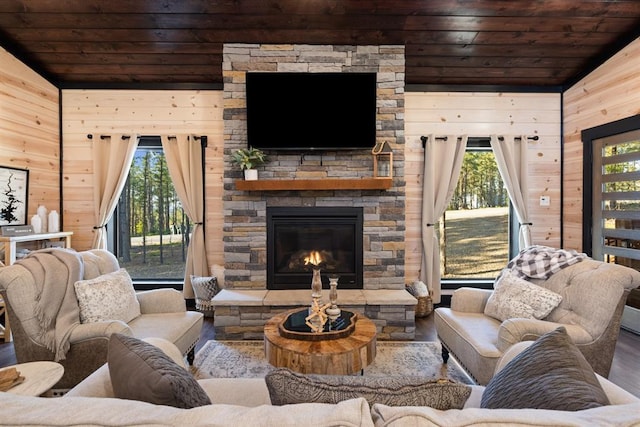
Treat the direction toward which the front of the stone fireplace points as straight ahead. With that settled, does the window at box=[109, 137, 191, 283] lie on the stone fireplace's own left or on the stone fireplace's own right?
on the stone fireplace's own right

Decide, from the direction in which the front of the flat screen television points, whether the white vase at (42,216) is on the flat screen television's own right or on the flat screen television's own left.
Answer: on the flat screen television's own right

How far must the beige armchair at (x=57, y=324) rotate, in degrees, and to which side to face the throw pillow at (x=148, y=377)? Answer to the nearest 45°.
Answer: approximately 45° to its right

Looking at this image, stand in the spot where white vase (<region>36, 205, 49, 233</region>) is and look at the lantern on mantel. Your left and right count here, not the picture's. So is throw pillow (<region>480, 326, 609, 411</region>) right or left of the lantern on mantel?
right

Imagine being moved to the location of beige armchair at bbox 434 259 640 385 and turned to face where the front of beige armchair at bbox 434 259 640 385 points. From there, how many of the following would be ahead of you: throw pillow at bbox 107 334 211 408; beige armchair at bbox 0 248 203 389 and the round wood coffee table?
3

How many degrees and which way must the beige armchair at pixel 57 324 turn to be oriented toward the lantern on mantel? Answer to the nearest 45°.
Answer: approximately 45° to its left

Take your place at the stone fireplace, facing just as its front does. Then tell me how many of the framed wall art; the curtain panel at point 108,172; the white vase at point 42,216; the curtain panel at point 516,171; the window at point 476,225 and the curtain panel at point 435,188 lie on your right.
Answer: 3

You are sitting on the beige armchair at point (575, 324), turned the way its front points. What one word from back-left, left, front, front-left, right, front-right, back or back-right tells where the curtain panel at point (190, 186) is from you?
front-right

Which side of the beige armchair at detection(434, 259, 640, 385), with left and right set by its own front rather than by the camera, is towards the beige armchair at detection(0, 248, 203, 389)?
front

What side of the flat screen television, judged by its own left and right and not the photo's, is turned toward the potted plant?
right

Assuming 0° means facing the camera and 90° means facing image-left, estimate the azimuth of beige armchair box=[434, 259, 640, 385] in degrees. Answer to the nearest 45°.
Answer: approximately 45°

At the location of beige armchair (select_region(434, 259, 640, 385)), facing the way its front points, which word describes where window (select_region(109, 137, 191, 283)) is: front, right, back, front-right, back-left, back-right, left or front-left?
front-right

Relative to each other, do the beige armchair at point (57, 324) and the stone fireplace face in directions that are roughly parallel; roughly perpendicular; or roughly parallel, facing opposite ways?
roughly perpendicular

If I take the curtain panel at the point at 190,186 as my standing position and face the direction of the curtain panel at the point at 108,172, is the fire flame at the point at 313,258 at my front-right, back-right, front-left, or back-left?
back-left
